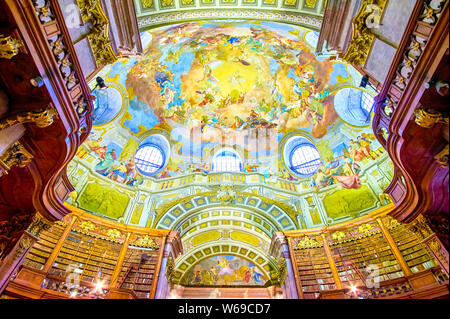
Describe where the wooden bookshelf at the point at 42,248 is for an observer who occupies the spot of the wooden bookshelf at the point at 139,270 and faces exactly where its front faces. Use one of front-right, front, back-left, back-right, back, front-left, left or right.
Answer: right

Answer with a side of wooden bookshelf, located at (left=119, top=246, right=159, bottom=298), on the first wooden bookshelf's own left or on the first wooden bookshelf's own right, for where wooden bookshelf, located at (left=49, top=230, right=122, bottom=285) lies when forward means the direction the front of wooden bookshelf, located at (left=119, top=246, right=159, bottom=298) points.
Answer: on the first wooden bookshelf's own right
